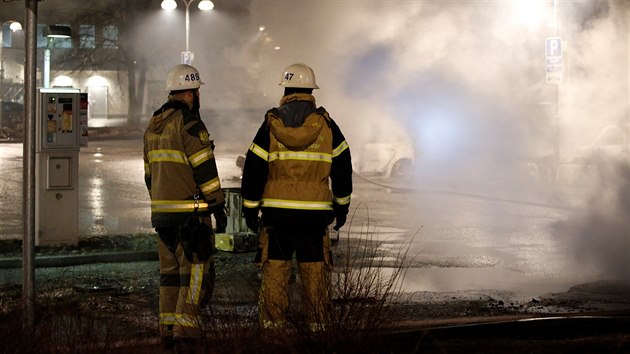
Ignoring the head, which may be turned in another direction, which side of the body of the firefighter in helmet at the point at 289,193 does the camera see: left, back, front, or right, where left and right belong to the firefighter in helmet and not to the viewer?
back

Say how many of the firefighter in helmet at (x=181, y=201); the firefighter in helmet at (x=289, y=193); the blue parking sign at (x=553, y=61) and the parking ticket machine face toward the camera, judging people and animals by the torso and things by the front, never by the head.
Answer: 2

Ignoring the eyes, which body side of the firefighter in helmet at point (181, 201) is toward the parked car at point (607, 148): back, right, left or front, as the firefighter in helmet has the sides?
front

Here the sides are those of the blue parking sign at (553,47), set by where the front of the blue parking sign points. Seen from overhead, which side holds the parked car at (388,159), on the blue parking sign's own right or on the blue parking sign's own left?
on the blue parking sign's own right

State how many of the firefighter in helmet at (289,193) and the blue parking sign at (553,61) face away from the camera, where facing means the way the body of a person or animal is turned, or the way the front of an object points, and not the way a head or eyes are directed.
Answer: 1

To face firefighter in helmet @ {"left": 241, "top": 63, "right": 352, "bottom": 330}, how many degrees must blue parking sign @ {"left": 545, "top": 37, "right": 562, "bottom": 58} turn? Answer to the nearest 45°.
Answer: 0° — it already faces them

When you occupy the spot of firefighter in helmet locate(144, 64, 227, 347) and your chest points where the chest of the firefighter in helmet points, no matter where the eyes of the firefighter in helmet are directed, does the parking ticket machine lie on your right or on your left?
on your left

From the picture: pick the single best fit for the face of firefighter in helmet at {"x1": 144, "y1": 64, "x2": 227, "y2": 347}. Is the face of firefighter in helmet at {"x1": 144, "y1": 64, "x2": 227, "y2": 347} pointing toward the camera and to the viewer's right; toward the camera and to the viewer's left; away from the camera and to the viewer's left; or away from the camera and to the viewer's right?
away from the camera and to the viewer's right

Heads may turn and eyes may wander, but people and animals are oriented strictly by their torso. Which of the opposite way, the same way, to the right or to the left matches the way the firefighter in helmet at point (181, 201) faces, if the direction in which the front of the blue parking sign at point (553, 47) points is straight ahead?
the opposite way

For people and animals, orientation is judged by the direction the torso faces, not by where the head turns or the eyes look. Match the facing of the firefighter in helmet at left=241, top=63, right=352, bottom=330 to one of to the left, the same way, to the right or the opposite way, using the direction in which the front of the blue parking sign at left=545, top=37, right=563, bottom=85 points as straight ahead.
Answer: the opposite way

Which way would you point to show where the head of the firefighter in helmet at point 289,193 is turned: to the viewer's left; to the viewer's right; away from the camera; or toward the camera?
away from the camera

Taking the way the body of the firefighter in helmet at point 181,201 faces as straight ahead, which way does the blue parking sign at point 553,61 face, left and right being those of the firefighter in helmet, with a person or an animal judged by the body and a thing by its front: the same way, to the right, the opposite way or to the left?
the opposite way

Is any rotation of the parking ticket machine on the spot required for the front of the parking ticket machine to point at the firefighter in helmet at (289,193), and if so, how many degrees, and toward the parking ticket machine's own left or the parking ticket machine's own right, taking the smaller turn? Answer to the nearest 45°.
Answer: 0° — it already faces them
